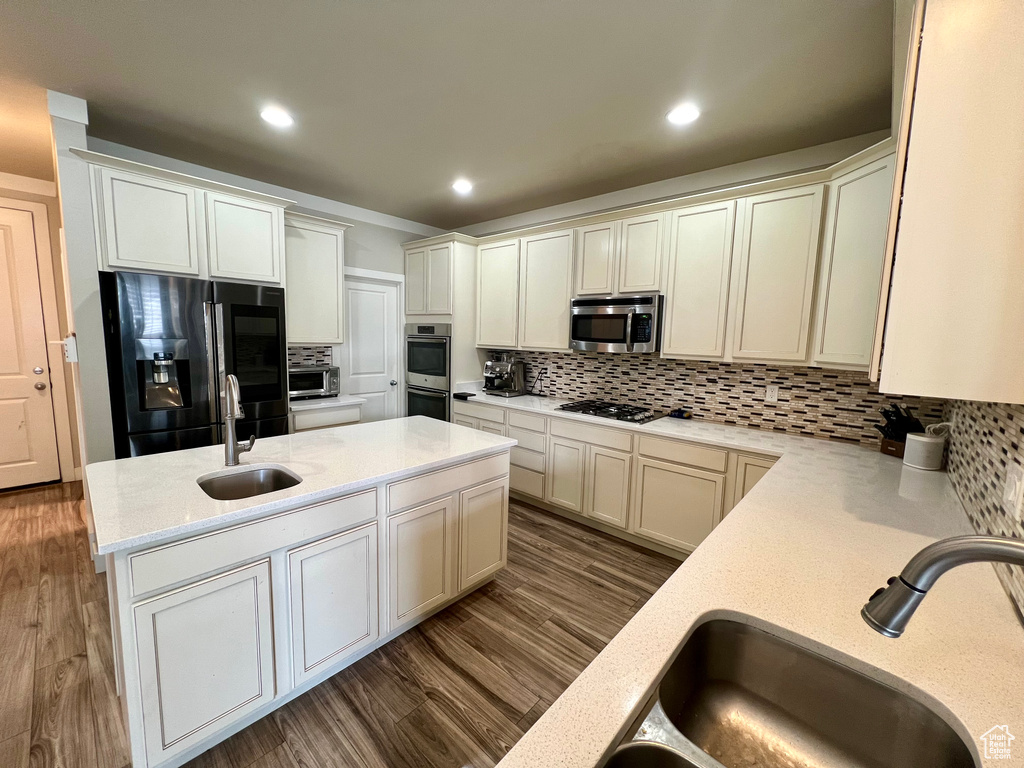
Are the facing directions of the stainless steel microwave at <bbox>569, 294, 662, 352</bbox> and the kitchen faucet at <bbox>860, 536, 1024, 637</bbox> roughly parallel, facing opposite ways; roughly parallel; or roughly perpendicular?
roughly perpendicular

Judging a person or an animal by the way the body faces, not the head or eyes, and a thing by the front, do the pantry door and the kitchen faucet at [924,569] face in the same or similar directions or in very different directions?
very different directions

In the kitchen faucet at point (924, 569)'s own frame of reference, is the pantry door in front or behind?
in front

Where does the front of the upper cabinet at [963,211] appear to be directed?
to the viewer's left

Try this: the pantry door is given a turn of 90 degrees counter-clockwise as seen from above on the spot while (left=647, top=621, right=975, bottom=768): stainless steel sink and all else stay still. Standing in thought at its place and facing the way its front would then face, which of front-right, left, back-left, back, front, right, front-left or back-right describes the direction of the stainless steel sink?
back-right

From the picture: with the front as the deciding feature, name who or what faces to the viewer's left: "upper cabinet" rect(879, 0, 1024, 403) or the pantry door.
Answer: the upper cabinet

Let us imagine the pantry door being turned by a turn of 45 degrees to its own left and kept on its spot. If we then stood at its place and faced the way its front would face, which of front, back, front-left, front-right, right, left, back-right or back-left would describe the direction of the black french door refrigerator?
back-right

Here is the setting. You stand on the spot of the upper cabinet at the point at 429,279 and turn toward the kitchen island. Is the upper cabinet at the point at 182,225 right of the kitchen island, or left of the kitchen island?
right

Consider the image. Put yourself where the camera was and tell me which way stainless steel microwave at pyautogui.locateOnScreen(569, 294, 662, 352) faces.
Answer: facing the viewer and to the left of the viewer

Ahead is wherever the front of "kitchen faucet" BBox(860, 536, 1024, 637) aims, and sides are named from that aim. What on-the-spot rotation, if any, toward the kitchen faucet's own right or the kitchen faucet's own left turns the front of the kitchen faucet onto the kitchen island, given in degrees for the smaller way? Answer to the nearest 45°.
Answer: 0° — it already faces it

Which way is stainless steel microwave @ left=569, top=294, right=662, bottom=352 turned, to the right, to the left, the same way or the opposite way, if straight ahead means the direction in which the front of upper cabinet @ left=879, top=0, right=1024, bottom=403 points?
to the left

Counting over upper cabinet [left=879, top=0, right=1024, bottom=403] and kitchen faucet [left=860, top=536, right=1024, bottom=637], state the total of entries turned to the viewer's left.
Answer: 2

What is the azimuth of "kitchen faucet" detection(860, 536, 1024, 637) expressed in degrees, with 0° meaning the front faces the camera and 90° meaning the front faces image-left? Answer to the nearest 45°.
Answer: approximately 90°
